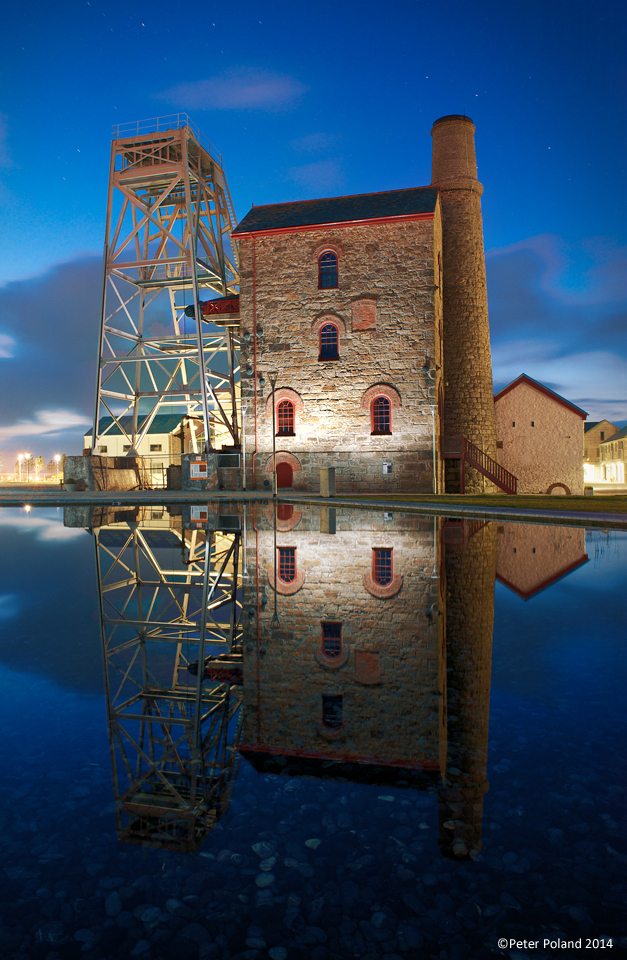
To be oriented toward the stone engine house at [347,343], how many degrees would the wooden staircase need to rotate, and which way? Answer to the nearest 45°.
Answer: approximately 135° to its right

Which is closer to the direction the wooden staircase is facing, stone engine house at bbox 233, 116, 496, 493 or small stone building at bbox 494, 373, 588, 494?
the small stone building

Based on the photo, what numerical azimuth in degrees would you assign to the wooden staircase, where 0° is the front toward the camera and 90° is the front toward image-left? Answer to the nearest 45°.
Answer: approximately 270°
